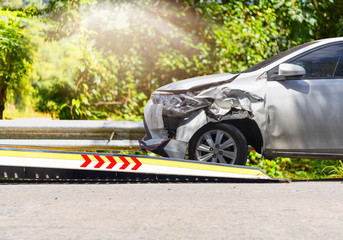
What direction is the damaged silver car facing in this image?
to the viewer's left
